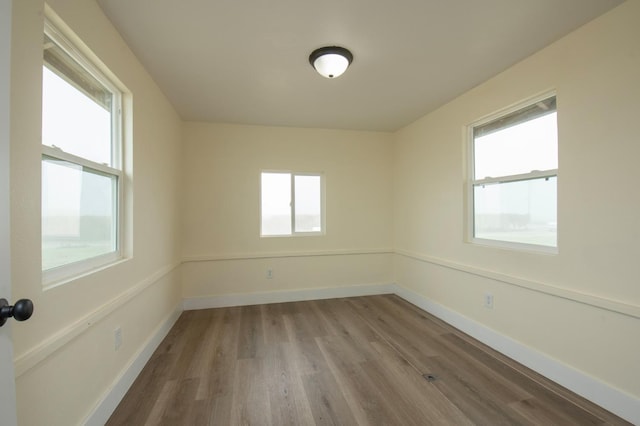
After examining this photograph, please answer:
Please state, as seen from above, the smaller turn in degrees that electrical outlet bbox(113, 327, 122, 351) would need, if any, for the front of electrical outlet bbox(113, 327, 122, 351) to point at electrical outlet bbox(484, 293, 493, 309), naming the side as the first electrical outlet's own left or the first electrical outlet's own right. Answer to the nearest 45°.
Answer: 0° — it already faces it

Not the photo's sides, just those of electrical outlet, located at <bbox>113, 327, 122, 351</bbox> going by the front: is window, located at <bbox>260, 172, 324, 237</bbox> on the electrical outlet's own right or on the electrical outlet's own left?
on the electrical outlet's own left

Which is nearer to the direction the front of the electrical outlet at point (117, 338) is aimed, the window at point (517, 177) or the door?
the window

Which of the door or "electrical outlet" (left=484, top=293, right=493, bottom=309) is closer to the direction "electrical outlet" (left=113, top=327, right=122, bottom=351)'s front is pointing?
the electrical outlet

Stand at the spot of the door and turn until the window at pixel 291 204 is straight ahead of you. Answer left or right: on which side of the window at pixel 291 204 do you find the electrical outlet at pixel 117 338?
left

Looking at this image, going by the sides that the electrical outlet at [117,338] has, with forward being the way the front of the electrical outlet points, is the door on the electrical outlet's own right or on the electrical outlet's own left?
on the electrical outlet's own right

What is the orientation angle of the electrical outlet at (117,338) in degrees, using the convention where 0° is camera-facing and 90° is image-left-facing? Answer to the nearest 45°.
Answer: approximately 315°
